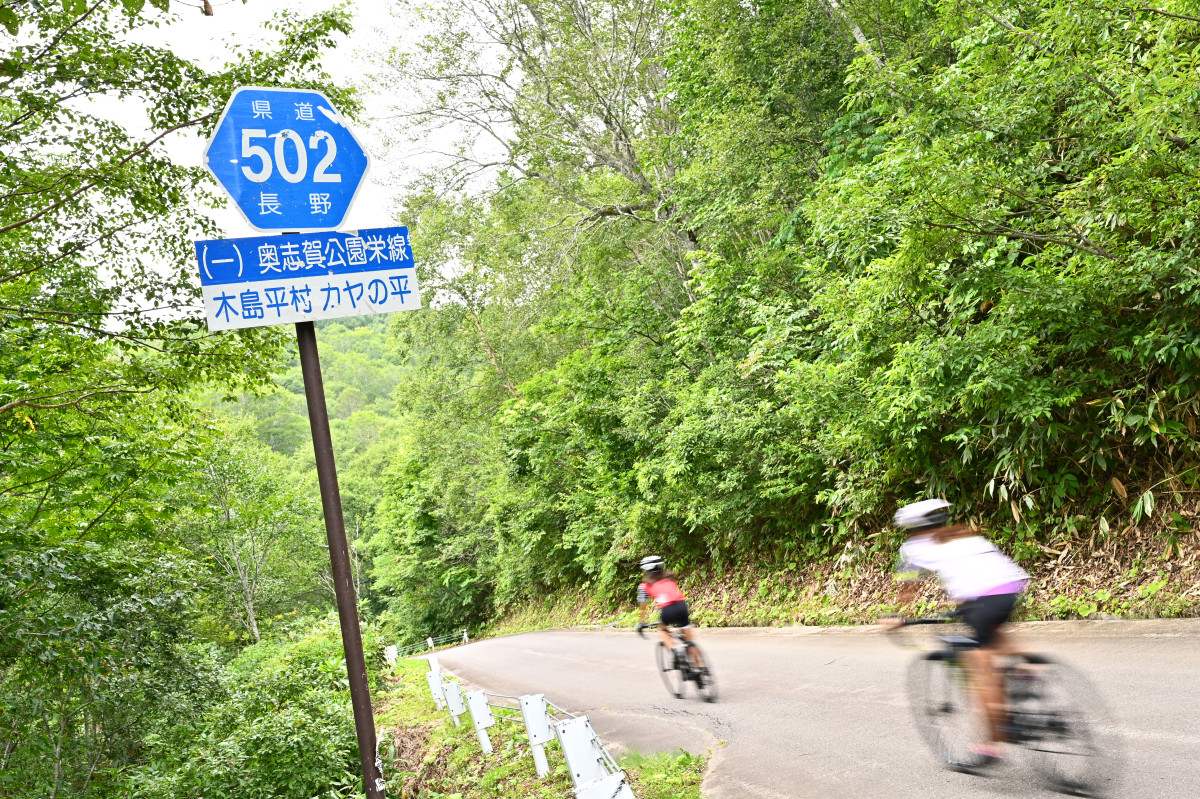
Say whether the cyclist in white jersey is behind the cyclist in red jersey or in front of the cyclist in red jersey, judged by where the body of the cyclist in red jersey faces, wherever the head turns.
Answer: behind

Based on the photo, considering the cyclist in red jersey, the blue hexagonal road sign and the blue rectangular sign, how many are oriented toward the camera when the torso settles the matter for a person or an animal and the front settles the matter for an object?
2

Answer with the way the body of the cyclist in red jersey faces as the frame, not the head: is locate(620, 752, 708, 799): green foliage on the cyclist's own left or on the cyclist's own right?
on the cyclist's own left

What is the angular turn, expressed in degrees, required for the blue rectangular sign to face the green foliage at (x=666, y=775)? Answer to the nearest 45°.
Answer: approximately 135° to its left

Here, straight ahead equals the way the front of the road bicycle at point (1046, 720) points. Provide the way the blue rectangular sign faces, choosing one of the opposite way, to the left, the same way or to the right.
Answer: the opposite way

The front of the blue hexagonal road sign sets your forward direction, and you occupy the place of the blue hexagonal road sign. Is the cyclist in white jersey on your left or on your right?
on your left

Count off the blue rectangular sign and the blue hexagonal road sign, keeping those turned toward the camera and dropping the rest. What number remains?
2

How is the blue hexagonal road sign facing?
toward the camera

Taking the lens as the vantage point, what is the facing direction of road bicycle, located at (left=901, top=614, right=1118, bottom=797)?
facing away from the viewer and to the left of the viewer

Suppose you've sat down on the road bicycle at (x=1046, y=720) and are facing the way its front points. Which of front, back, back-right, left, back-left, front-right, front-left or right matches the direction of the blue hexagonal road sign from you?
left

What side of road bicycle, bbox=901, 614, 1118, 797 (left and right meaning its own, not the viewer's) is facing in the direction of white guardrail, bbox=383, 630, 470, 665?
front

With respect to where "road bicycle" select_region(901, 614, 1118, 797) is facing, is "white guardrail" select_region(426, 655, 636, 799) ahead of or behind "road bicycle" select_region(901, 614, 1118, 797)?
ahead

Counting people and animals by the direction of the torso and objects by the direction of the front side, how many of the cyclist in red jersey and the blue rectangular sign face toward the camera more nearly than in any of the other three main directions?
1

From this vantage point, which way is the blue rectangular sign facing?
toward the camera
